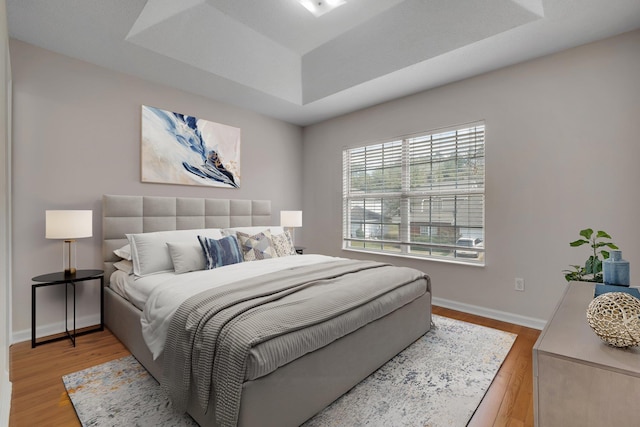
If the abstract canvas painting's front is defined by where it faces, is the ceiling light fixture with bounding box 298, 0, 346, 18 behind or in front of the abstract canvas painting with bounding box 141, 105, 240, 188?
in front

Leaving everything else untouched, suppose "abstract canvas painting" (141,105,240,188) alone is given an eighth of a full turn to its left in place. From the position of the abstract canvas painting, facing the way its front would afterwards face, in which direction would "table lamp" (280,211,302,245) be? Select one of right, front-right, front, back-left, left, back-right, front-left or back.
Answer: front

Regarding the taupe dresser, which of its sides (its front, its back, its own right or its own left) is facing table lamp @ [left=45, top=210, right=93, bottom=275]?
front

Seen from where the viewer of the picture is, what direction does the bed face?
facing the viewer and to the right of the viewer

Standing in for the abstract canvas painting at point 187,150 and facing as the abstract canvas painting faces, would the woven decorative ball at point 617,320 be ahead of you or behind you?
ahead

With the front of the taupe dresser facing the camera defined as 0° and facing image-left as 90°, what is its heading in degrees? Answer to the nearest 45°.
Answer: approximately 90°

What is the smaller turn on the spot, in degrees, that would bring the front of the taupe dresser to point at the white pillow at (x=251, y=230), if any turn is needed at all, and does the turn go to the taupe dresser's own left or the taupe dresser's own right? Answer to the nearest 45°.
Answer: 0° — it already faces it

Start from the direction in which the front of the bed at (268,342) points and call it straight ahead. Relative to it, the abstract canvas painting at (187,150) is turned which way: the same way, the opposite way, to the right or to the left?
the same way

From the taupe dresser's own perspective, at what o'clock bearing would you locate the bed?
The bed is roughly at 12 o'clock from the taupe dresser.

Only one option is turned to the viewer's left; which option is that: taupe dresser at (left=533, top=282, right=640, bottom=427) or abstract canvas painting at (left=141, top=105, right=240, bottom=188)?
the taupe dresser

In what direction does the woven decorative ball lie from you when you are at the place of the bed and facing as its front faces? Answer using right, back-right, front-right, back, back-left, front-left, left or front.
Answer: front

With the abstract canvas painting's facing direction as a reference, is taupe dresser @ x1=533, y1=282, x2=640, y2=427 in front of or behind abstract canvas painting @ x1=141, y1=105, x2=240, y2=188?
in front

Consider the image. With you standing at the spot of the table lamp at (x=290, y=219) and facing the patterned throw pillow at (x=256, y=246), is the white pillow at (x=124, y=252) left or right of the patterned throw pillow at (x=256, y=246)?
right

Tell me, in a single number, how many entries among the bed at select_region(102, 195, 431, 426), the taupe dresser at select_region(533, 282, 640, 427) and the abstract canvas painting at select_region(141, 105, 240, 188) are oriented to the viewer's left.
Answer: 1
